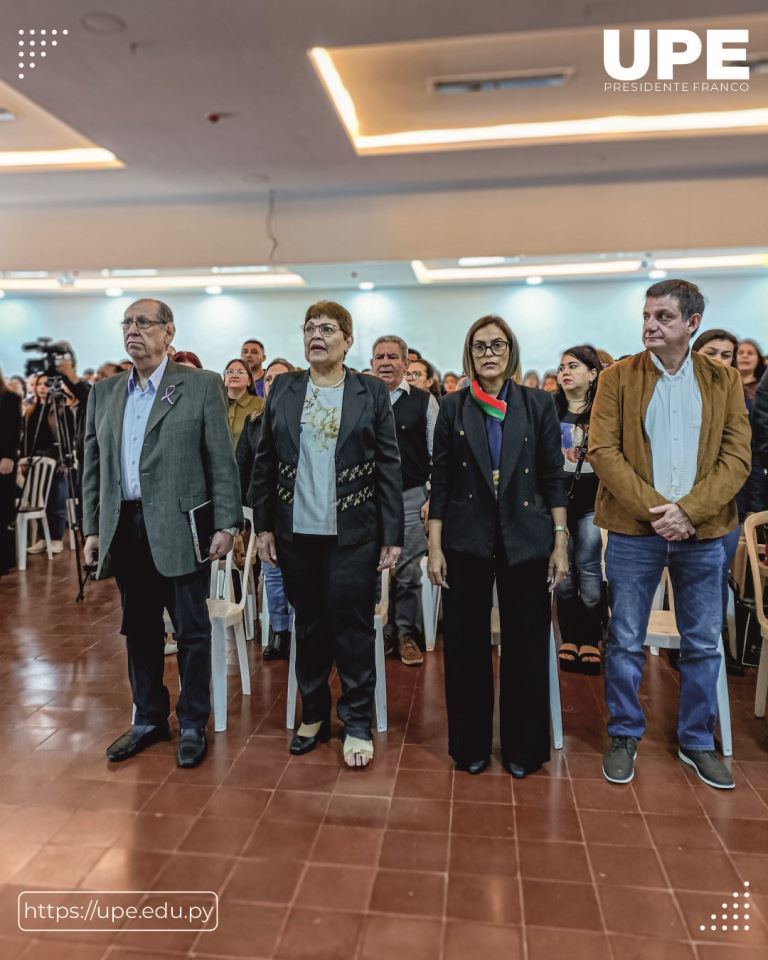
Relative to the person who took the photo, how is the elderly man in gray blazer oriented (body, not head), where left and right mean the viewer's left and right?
facing the viewer and to the left of the viewer

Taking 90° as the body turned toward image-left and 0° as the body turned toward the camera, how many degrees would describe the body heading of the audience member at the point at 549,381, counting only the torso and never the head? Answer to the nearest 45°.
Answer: approximately 45°

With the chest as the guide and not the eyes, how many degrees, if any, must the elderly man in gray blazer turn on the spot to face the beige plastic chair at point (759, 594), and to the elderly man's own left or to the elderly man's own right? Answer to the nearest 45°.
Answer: approximately 135° to the elderly man's own left

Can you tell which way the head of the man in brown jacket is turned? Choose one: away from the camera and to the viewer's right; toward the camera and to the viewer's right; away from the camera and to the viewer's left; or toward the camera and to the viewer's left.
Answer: toward the camera and to the viewer's left

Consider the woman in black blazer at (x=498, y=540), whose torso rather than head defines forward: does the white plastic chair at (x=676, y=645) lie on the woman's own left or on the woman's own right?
on the woman's own left

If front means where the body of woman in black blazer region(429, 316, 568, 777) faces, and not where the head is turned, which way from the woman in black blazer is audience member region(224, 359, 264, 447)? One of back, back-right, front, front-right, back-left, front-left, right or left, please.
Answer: back-right

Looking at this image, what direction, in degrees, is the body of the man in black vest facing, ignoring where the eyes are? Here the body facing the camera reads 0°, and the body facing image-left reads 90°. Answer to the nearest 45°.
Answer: approximately 45°

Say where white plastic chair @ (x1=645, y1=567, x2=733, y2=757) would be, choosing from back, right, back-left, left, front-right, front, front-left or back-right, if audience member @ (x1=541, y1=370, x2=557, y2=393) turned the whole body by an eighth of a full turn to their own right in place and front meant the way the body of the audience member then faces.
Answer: left

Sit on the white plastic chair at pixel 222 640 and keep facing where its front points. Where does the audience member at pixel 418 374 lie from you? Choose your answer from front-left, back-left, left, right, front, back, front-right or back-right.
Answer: back

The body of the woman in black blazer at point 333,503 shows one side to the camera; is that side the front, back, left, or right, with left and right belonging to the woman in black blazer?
front
